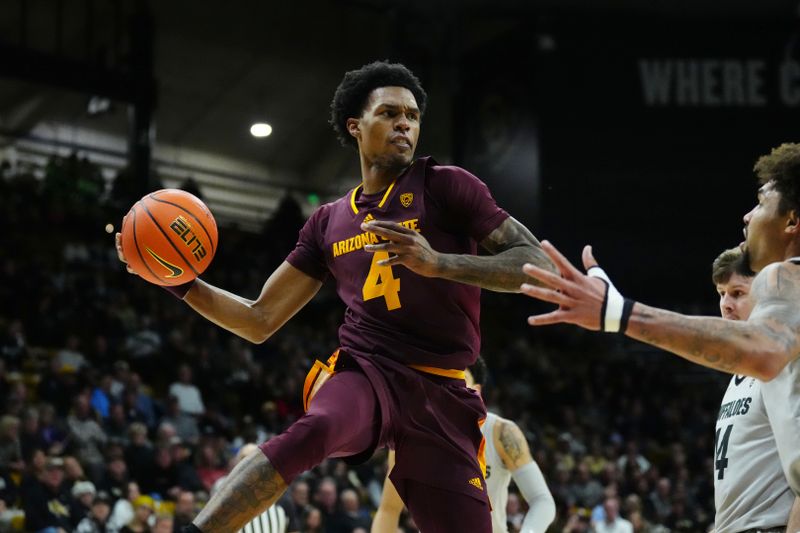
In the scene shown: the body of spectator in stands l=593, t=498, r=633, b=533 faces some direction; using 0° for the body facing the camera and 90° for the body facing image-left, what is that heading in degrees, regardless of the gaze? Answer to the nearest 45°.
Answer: approximately 0°

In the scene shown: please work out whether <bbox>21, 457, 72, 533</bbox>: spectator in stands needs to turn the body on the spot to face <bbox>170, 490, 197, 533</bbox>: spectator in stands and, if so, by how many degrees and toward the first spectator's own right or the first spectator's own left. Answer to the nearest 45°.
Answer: approximately 45° to the first spectator's own left

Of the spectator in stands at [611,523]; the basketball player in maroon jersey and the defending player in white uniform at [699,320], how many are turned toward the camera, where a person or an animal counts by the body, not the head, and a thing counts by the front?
2

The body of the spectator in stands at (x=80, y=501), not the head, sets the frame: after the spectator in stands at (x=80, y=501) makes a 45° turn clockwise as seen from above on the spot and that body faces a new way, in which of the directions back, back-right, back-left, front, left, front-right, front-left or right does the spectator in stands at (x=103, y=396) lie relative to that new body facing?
back

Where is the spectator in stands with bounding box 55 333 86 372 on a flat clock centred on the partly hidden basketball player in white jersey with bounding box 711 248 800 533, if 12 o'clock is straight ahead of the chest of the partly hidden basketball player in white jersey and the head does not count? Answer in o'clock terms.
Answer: The spectator in stands is roughly at 3 o'clock from the partly hidden basketball player in white jersey.

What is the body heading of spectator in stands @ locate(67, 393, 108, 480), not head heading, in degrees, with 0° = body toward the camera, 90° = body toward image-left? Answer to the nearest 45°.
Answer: approximately 315°

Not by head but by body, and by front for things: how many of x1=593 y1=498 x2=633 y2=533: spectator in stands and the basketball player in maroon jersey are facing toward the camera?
2

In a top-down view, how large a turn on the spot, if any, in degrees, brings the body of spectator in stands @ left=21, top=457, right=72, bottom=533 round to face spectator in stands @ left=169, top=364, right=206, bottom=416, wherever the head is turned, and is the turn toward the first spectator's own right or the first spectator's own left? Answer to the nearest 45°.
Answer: approximately 90° to the first spectator's own left

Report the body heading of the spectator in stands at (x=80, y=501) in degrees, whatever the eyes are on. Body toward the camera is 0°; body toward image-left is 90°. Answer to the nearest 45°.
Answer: approximately 315°

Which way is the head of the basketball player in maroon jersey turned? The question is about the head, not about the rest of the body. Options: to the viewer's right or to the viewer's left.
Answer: to the viewer's right

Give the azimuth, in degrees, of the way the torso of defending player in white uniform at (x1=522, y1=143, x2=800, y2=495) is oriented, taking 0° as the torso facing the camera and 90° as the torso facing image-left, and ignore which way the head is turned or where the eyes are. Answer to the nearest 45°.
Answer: approximately 90°

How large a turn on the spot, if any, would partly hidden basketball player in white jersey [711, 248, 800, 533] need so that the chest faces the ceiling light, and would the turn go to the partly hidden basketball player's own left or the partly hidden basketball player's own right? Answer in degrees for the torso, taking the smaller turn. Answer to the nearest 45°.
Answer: approximately 90° to the partly hidden basketball player's own right
